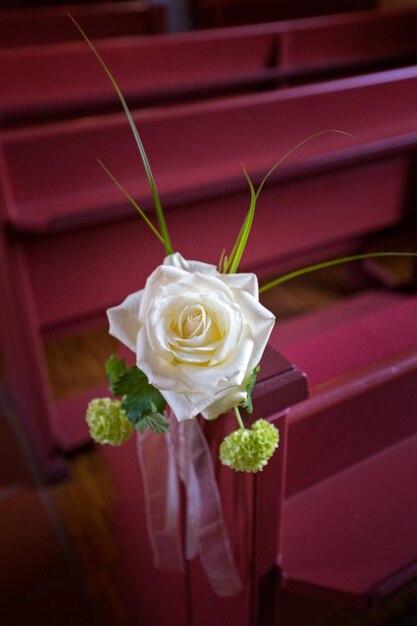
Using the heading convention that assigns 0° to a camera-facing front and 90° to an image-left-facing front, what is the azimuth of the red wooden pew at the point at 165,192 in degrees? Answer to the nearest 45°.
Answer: approximately 135°

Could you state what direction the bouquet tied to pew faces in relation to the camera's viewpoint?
facing the viewer

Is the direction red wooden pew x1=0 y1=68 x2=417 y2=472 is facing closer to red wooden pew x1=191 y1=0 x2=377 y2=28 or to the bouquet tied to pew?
the red wooden pew

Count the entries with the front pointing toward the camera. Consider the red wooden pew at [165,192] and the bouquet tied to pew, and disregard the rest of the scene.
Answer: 1

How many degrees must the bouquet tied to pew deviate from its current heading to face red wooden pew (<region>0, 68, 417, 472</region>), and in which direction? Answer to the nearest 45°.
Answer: approximately 180°

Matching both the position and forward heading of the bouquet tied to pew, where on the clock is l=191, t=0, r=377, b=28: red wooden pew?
The red wooden pew is roughly at 6 o'clock from the bouquet tied to pew.

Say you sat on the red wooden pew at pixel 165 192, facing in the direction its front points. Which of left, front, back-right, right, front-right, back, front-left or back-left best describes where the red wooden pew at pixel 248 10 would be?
front-right

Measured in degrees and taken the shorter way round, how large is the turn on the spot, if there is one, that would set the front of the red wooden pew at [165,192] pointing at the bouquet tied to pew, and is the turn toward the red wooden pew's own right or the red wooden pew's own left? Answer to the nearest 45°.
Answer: approximately 135° to the red wooden pew's own left

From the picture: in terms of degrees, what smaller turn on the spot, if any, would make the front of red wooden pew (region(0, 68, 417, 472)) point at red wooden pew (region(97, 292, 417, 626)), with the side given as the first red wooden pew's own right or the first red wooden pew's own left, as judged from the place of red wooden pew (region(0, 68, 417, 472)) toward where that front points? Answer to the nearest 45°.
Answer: approximately 135° to the first red wooden pew's own left
